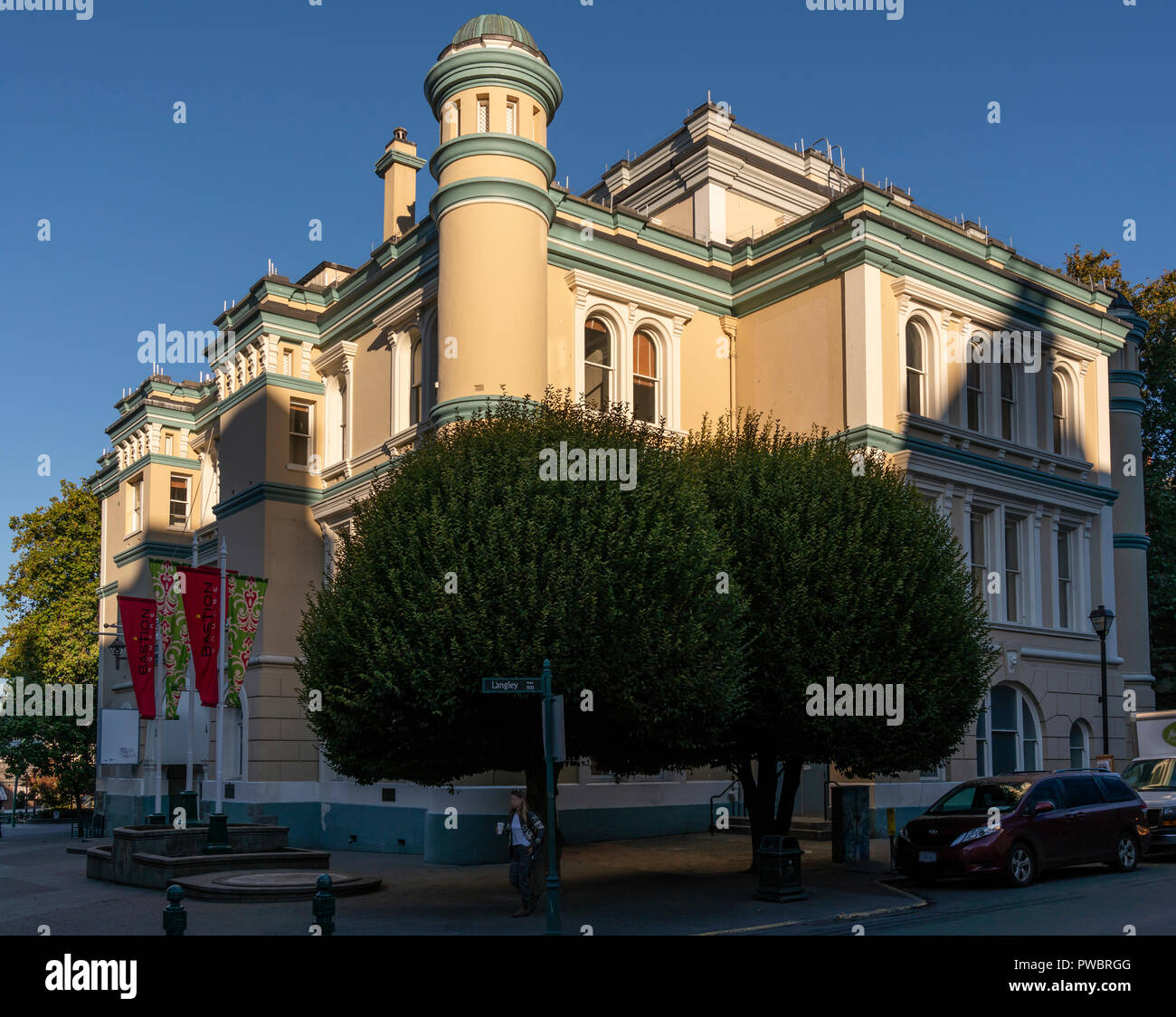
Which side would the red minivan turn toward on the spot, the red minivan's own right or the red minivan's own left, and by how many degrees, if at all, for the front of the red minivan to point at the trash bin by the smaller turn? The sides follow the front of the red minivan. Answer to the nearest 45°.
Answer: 0° — it already faces it

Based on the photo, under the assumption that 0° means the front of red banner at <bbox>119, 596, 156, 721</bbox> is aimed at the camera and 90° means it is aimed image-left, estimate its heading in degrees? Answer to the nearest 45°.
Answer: approximately 0°

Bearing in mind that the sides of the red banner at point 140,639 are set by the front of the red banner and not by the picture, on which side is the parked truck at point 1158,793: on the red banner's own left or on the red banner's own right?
on the red banner's own left

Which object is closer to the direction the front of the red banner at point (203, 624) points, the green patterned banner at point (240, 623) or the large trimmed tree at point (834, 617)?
the large trimmed tree

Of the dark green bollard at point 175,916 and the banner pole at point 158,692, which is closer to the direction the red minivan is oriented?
the dark green bollard

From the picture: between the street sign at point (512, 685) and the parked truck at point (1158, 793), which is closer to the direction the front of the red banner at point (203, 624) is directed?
the street sign

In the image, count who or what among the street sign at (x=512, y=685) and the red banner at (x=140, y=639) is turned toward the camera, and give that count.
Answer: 2

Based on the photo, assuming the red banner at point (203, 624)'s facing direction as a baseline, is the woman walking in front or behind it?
in front

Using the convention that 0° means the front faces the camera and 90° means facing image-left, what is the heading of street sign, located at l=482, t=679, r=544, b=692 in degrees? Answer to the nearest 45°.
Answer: approximately 0°

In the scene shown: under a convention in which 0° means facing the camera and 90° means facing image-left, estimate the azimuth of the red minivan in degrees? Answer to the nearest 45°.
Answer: approximately 45°

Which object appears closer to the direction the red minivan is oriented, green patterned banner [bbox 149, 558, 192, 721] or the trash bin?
the trash bin

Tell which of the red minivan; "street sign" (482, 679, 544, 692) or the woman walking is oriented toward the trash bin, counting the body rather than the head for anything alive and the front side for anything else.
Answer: the red minivan
